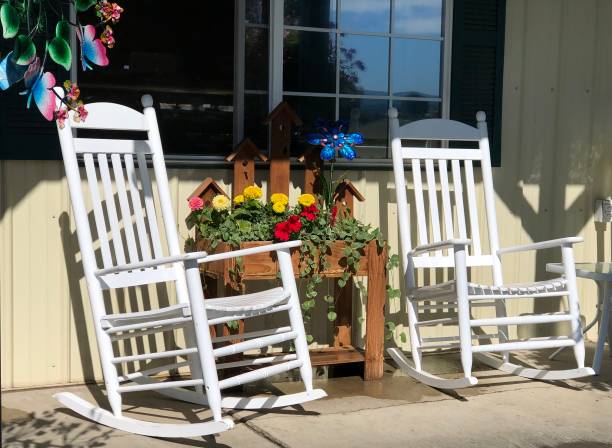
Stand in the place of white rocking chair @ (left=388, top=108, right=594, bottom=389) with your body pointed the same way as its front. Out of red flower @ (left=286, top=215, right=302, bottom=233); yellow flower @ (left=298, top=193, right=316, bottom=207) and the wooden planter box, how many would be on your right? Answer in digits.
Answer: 3

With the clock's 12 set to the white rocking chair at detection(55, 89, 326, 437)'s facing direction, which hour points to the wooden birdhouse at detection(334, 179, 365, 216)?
The wooden birdhouse is roughly at 9 o'clock from the white rocking chair.

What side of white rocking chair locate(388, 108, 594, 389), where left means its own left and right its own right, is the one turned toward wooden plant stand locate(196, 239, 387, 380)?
right

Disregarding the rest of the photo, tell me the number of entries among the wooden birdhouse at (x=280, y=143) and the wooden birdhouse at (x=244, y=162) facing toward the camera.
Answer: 2

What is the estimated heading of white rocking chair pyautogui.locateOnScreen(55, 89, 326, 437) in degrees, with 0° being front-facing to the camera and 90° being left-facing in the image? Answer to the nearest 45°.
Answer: approximately 315°

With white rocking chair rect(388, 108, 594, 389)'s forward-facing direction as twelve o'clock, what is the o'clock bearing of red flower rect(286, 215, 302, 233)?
The red flower is roughly at 3 o'clock from the white rocking chair.

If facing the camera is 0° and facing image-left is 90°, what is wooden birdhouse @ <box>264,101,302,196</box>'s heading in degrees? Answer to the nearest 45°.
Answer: approximately 0°
